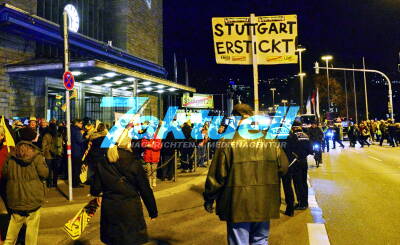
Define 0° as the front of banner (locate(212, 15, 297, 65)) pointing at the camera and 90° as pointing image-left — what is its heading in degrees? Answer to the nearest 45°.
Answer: approximately 0°

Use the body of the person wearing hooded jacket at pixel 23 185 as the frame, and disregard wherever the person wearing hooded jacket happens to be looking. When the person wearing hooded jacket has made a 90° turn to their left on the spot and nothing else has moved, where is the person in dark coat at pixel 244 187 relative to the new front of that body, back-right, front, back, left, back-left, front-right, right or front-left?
back-left

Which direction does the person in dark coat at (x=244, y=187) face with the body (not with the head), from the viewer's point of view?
away from the camera

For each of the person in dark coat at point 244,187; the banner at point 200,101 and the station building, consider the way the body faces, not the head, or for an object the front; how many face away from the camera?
1

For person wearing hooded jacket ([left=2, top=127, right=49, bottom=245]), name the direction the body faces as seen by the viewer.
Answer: away from the camera

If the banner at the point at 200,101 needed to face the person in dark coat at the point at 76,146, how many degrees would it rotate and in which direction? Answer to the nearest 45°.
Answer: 0° — it already faces them

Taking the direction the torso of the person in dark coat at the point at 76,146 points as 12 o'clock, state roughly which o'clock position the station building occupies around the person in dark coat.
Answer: The station building is roughly at 9 o'clock from the person in dark coat.
